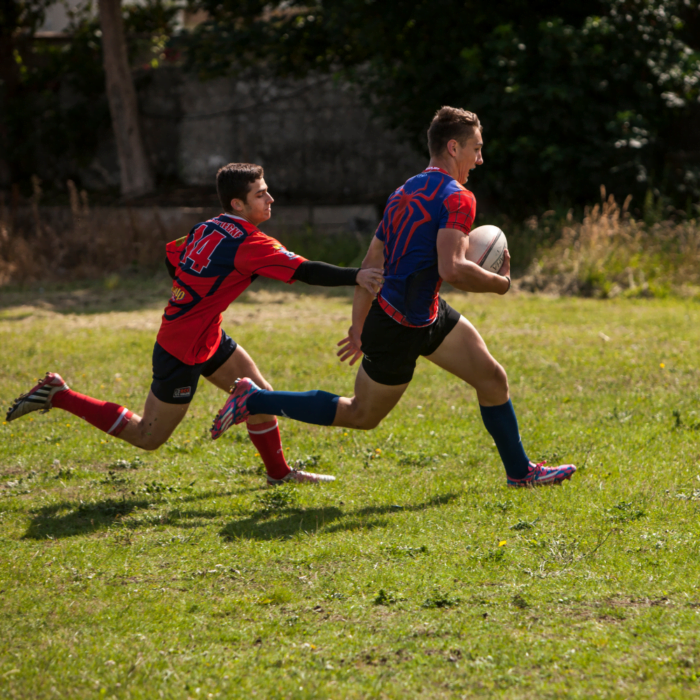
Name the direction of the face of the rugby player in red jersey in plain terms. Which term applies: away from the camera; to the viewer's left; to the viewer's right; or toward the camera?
to the viewer's right

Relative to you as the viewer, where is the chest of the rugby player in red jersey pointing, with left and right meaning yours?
facing away from the viewer and to the right of the viewer

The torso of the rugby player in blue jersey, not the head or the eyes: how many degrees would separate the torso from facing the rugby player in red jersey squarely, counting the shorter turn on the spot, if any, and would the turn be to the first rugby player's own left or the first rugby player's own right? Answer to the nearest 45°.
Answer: approximately 135° to the first rugby player's own left

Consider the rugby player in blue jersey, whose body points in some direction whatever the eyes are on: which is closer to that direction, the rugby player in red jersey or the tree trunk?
the tree trunk

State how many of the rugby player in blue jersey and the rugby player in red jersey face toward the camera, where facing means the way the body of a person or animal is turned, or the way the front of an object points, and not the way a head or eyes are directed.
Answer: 0

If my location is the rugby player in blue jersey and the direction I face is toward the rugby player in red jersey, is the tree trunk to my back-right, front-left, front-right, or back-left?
front-right

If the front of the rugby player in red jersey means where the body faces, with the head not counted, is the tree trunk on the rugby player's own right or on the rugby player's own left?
on the rugby player's own left

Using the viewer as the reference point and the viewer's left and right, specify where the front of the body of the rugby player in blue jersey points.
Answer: facing away from the viewer and to the right of the viewer

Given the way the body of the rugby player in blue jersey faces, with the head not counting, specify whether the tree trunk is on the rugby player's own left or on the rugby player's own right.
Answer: on the rugby player's own left

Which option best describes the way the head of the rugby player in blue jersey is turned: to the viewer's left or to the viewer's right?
to the viewer's right

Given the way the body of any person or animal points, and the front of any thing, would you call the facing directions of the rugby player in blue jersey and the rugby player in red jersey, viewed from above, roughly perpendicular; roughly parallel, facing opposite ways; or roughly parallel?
roughly parallel
